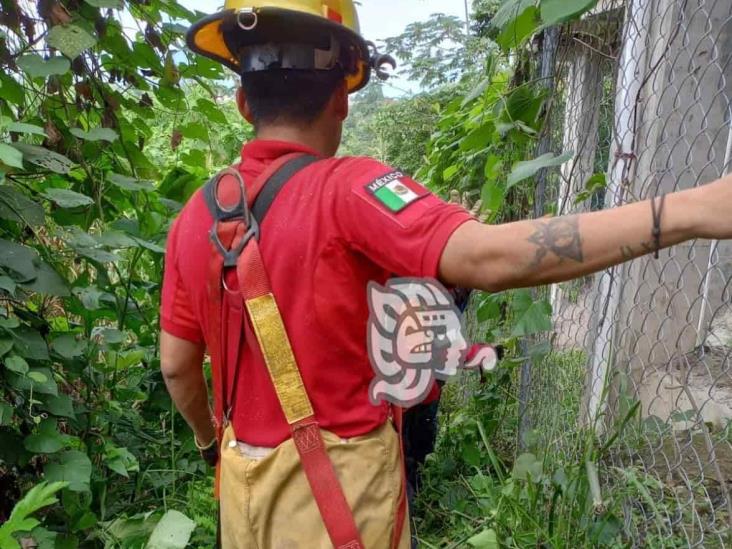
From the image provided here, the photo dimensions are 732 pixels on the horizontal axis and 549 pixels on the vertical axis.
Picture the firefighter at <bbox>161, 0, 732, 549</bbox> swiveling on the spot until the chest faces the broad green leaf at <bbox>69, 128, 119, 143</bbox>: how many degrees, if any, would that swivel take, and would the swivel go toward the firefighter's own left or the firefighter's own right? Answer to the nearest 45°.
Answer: approximately 90° to the firefighter's own left

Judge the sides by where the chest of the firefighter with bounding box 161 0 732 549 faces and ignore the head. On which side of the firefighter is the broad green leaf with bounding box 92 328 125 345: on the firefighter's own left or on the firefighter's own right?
on the firefighter's own left

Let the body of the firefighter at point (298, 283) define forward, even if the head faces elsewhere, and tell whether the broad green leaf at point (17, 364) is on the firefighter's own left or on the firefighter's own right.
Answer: on the firefighter's own left

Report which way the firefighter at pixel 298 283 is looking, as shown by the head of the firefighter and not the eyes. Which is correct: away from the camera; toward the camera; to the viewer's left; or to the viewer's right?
away from the camera

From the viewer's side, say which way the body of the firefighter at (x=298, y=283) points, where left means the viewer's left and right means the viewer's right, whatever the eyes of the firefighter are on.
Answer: facing away from the viewer and to the right of the viewer

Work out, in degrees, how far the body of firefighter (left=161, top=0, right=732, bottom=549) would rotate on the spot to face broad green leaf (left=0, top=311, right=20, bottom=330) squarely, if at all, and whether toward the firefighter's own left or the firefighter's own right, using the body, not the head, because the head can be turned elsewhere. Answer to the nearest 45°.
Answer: approximately 90° to the firefighter's own left

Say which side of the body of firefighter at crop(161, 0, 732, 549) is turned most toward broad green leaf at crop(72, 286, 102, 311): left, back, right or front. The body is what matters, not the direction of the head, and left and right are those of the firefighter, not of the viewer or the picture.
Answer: left
